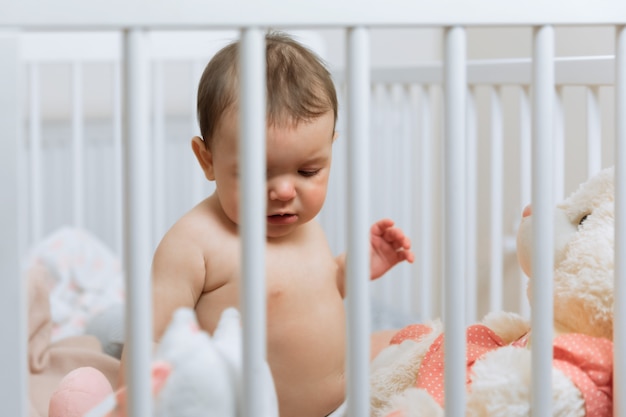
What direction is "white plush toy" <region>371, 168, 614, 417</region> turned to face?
to the viewer's left

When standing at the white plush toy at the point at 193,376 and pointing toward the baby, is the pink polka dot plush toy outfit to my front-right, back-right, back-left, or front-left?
front-right

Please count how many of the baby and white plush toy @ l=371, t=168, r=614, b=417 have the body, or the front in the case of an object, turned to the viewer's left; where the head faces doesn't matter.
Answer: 1

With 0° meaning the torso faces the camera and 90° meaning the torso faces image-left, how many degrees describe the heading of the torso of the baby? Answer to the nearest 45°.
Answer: approximately 315°

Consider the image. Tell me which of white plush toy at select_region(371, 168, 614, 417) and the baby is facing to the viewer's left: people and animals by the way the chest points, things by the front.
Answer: the white plush toy
